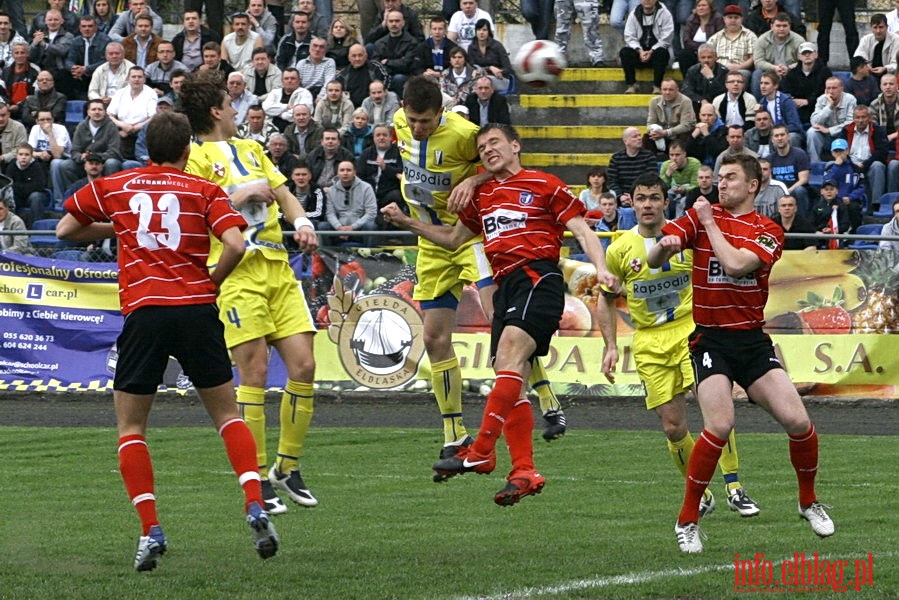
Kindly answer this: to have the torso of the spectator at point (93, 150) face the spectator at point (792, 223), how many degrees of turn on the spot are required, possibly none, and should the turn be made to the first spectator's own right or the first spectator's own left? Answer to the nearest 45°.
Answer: approximately 45° to the first spectator's own left

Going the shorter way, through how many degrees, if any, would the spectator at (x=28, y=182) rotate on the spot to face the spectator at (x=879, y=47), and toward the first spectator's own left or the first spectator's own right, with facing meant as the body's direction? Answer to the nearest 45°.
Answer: approximately 90° to the first spectator's own left

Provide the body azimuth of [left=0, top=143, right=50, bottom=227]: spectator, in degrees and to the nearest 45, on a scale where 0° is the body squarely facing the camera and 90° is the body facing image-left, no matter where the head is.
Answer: approximately 0°

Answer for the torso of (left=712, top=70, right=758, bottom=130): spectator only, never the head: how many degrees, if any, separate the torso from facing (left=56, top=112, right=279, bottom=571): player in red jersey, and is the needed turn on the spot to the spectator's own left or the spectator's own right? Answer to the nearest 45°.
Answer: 0° — they already face them

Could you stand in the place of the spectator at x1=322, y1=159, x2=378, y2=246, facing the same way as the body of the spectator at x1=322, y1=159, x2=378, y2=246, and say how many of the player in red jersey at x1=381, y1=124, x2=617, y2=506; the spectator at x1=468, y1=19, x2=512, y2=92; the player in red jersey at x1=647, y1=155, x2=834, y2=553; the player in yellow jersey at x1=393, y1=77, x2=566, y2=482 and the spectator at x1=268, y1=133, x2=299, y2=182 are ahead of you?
3

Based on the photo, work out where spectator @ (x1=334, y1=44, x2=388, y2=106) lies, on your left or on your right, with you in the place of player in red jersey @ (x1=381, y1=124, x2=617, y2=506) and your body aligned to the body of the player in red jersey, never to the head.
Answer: on your right

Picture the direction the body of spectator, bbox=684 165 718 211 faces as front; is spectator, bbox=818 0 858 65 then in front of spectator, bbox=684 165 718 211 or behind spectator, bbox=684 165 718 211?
behind

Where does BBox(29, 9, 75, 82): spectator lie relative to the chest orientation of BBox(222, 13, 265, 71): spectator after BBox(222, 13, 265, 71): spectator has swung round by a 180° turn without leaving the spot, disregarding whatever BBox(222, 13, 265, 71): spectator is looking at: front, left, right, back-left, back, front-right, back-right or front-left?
left

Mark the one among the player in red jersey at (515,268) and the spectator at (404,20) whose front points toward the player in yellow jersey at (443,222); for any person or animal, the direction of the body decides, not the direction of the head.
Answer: the spectator

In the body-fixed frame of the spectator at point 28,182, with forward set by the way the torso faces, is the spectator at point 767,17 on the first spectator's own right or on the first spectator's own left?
on the first spectator's own left

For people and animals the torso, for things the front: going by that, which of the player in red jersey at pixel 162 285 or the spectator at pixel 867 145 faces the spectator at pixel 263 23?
the player in red jersey

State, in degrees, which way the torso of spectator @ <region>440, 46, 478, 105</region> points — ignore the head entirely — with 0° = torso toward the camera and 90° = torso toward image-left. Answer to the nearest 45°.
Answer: approximately 0°

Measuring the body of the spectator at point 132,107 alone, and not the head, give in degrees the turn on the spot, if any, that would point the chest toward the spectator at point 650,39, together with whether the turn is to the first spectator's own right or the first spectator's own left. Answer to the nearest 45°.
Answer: approximately 90° to the first spectator's own left

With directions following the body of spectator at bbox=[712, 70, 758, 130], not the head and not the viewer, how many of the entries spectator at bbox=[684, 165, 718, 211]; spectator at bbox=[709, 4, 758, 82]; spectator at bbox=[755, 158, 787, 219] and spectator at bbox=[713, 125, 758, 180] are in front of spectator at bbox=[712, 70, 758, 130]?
3
